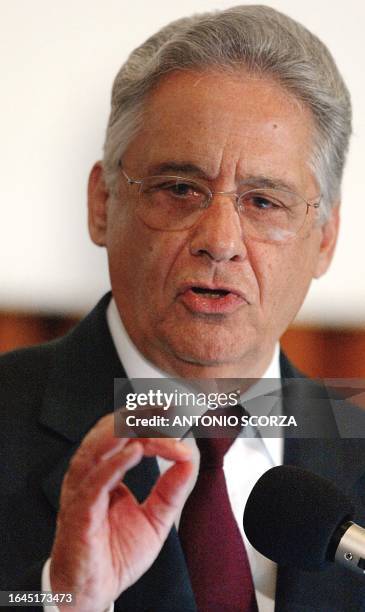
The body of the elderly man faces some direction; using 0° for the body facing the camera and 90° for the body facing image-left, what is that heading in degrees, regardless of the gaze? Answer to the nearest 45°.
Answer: approximately 0°

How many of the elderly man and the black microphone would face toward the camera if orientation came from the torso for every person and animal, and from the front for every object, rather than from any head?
1

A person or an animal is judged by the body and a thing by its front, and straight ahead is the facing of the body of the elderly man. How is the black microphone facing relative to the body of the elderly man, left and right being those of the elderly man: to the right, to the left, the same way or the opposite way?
to the right

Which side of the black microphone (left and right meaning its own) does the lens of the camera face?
left
